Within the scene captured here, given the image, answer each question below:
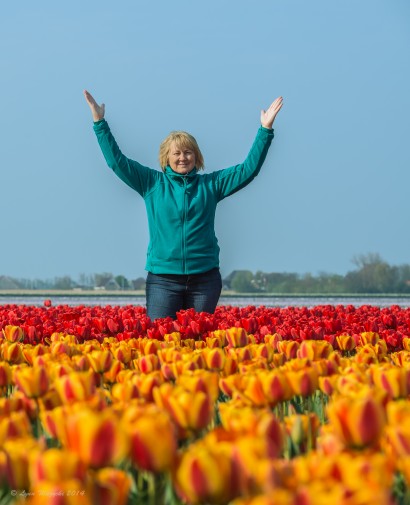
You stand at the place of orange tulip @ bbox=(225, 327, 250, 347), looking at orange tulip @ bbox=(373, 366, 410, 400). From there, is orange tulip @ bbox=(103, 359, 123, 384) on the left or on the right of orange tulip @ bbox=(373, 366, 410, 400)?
right

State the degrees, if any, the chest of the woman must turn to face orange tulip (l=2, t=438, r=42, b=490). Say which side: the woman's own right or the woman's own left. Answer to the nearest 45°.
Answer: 0° — they already face it

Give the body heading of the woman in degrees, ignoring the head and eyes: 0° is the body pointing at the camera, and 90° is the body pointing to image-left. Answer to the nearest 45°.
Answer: approximately 0°

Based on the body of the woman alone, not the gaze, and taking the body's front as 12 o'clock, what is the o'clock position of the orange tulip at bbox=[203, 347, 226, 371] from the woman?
The orange tulip is roughly at 12 o'clock from the woman.

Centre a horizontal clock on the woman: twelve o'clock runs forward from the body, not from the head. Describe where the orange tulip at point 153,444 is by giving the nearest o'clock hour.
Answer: The orange tulip is roughly at 12 o'clock from the woman.

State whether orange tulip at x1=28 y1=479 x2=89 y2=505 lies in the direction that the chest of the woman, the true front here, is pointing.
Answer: yes

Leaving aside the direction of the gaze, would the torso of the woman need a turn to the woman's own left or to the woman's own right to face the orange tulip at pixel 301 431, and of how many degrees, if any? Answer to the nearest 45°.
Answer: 0° — they already face it
